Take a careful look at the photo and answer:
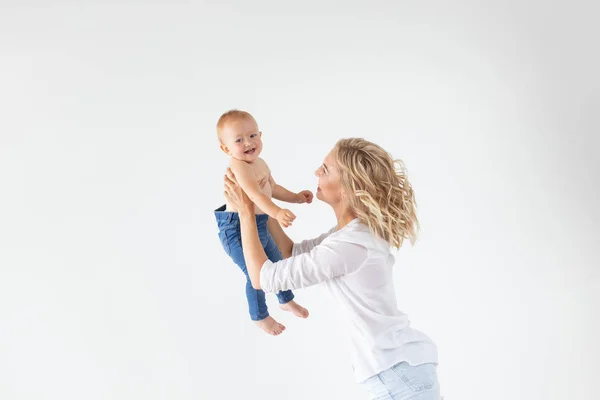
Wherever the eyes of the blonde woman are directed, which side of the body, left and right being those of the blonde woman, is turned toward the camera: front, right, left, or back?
left

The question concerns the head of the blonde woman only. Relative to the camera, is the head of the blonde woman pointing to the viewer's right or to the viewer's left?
to the viewer's left
